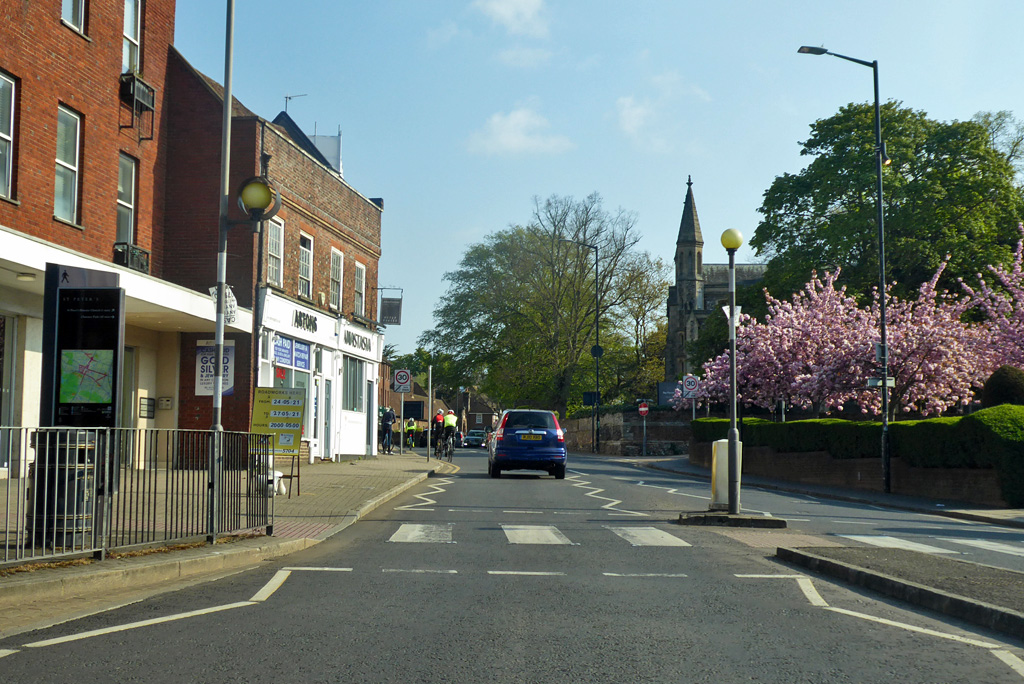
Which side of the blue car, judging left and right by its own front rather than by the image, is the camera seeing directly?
back

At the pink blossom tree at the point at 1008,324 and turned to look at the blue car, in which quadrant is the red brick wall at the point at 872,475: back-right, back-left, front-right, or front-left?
front-left

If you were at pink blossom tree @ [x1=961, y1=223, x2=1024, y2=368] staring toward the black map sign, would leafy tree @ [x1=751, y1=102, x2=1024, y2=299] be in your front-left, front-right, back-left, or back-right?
back-right

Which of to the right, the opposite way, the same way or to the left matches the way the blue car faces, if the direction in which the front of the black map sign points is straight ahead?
the opposite way

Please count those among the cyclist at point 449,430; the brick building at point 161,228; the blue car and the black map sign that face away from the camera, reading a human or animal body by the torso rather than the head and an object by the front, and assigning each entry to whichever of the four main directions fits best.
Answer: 2

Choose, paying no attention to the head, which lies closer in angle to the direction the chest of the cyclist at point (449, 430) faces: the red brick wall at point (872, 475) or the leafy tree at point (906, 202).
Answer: the leafy tree

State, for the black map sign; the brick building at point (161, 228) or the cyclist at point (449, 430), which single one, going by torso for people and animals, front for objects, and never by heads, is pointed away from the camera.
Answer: the cyclist

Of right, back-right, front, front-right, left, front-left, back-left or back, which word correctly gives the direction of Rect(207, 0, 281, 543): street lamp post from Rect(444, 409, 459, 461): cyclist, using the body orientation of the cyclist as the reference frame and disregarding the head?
back

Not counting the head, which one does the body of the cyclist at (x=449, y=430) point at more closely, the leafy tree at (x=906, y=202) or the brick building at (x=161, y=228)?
the leafy tree

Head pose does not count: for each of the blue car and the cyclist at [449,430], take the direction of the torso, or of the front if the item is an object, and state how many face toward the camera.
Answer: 0

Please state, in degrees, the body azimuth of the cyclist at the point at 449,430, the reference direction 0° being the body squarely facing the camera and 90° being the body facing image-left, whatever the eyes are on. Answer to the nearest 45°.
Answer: approximately 180°

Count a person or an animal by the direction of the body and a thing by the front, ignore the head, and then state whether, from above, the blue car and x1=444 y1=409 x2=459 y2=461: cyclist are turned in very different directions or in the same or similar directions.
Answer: same or similar directions

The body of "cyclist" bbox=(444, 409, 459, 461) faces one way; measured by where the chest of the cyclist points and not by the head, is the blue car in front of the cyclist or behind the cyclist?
behind

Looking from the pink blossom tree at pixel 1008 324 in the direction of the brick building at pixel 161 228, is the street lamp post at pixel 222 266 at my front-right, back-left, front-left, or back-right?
front-left

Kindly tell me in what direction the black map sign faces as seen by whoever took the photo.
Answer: facing the viewer

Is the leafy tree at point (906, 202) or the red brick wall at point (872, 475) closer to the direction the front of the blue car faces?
the leafy tree
